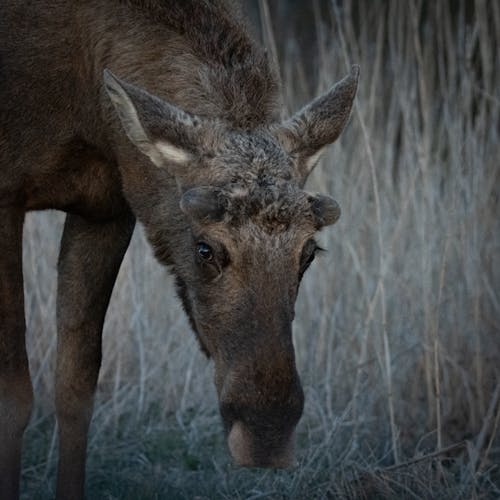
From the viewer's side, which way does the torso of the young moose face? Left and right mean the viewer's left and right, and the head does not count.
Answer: facing the viewer and to the right of the viewer
